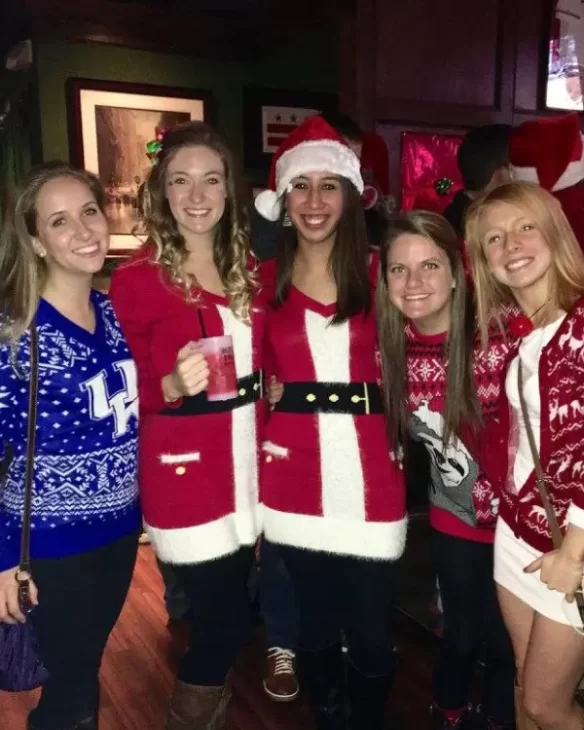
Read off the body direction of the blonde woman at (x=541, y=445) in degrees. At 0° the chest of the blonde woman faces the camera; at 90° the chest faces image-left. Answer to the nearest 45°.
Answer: approximately 45°

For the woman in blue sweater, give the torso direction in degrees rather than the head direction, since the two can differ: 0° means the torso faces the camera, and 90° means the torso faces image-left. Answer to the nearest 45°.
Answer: approximately 315°

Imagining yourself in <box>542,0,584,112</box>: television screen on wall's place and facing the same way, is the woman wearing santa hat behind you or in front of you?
in front

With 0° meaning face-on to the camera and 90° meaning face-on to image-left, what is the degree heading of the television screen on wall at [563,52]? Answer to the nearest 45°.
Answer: approximately 0°

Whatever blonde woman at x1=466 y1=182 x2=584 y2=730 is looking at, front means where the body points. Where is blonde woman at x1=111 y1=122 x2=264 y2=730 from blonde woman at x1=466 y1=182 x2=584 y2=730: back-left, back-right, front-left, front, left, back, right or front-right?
front-right

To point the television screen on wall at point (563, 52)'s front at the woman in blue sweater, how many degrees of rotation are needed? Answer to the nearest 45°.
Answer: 0° — it already faces them

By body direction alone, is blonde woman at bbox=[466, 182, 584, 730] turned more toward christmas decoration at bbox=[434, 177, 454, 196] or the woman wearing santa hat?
the woman wearing santa hat

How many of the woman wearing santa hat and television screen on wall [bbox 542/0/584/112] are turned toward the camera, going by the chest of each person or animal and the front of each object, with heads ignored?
2

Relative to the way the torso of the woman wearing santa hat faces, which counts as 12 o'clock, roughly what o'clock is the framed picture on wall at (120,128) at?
The framed picture on wall is roughly at 5 o'clock from the woman wearing santa hat.

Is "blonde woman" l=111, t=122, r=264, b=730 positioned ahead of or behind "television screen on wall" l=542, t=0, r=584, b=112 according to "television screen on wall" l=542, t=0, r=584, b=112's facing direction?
ahead
